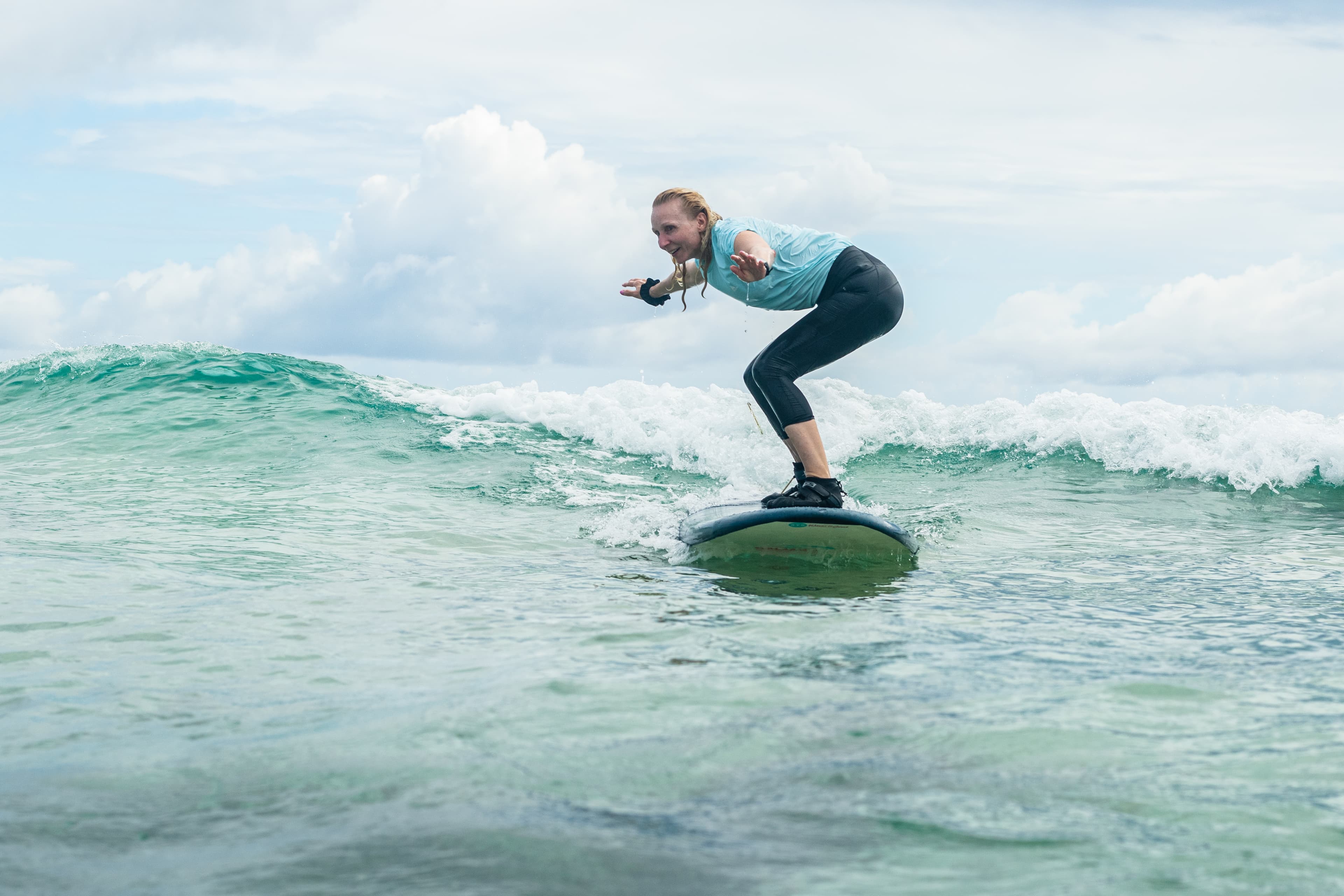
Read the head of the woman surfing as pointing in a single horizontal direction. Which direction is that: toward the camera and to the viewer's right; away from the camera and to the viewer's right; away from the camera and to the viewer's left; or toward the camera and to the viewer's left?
toward the camera and to the viewer's left

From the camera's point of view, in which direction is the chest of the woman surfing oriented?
to the viewer's left
